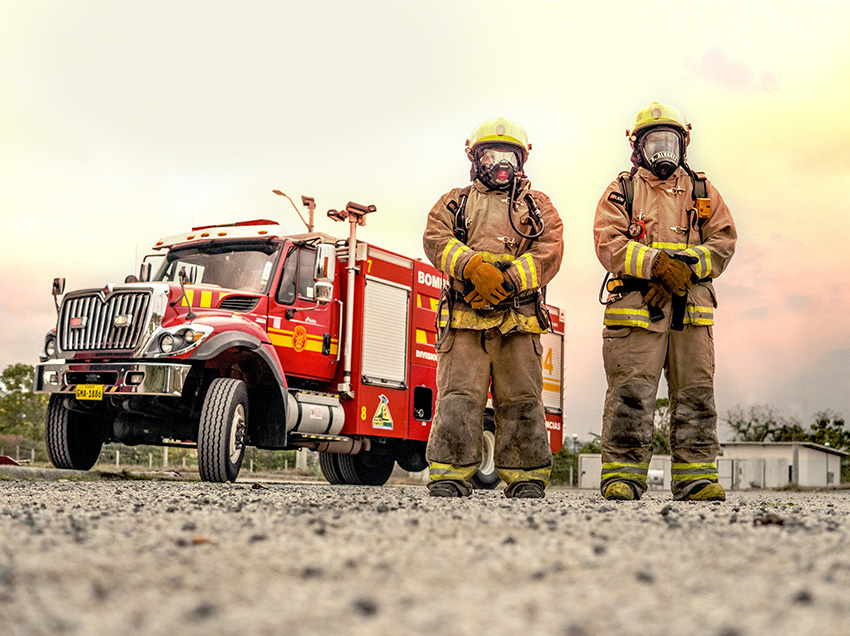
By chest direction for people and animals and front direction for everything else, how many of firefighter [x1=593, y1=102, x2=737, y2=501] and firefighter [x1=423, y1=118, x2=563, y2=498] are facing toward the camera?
2

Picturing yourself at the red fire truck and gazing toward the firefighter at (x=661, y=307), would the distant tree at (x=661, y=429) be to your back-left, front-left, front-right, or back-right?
back-left

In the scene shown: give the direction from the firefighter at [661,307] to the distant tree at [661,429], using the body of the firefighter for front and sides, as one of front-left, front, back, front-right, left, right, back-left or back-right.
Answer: back

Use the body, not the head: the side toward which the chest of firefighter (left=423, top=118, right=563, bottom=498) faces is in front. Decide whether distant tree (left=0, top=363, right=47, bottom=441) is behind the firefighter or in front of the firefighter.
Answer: behind

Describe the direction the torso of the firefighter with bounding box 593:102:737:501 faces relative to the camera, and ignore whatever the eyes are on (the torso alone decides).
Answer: toward the camera

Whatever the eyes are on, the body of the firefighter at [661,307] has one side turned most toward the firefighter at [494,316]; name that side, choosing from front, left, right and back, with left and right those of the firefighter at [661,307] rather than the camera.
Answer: right

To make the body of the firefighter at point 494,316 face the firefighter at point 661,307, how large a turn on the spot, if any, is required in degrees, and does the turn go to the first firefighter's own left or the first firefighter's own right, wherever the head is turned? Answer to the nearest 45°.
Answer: approximately 90° to the first firefighter's own left

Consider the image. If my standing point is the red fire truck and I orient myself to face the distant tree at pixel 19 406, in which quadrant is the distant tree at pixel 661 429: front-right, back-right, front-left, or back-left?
front-right

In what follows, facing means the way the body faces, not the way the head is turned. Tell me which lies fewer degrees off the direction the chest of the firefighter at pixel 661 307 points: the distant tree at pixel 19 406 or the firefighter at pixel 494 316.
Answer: the firefighter

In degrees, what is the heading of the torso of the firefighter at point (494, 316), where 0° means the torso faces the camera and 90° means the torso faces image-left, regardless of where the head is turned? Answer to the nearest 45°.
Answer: approximately 0°

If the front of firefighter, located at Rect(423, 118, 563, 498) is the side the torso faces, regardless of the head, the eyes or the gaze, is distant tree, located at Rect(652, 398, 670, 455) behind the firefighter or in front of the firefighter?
behind
